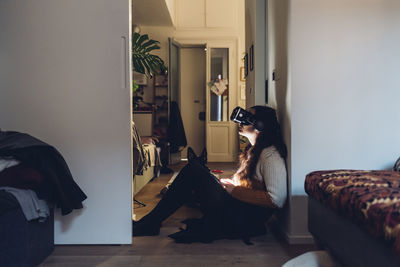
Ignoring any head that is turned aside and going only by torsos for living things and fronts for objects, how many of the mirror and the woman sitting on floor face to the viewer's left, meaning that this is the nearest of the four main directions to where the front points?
1

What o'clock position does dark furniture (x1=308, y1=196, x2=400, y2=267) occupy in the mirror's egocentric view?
The dark furniture is roughly at 12 o'clock from the mirror.

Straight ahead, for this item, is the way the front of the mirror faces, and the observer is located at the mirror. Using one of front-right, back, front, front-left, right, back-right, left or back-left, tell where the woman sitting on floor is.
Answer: front

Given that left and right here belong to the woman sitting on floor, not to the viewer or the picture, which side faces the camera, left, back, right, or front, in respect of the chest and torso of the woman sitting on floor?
left

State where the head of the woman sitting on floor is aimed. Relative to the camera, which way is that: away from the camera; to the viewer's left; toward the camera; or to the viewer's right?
to the viewer's left

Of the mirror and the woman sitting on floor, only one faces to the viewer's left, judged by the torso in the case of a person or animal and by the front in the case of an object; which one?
the woman sitting on floor

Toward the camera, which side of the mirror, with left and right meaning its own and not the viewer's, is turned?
front

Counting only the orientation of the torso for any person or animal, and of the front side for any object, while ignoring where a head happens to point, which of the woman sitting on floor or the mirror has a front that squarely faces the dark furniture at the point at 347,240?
the mirror

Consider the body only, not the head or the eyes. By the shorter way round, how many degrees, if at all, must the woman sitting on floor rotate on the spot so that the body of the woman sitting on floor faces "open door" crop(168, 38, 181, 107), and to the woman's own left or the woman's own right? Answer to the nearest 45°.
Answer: approximately 90° to the woman's own right

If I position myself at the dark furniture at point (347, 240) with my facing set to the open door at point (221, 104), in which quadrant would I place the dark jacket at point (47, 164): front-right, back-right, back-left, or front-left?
front-left

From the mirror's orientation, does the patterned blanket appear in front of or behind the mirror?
in front
